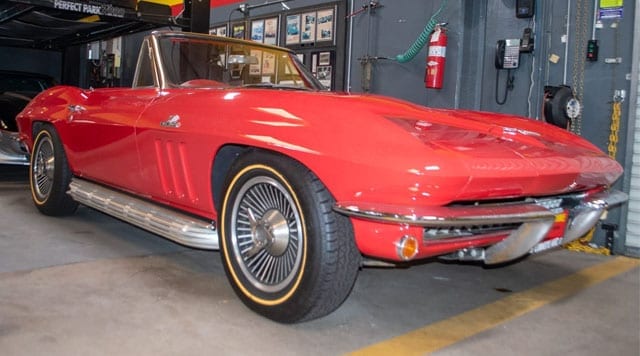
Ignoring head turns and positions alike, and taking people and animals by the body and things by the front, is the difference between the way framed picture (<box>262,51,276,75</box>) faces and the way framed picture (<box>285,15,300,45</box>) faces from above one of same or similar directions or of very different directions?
same or similar directions

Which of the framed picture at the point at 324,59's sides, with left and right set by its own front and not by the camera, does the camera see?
front

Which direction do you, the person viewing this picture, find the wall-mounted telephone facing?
facing the viewer

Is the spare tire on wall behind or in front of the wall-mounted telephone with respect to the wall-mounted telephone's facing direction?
in front

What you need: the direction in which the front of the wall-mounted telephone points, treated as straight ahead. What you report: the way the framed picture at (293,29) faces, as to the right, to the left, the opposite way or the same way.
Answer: the same way

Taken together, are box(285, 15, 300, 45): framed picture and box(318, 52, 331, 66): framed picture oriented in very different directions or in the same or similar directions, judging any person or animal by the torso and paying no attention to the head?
same or similar directions

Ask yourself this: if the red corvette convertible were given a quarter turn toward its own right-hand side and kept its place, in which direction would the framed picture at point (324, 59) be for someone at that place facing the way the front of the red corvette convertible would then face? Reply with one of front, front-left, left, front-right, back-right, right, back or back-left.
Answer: back-right

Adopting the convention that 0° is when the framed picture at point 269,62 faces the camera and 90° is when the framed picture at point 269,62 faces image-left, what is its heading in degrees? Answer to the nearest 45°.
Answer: approximately 0°

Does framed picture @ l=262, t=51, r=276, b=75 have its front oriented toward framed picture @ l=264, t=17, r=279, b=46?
no

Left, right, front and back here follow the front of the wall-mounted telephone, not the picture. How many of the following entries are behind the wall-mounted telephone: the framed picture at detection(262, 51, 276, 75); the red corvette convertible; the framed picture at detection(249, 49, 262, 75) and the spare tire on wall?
0

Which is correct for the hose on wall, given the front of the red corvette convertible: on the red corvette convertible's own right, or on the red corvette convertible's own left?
on the red corvette convertible's own left

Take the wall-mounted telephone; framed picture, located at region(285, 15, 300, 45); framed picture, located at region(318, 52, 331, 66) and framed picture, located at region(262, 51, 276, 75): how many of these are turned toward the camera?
4

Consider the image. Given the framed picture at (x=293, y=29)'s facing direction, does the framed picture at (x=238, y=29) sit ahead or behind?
behind

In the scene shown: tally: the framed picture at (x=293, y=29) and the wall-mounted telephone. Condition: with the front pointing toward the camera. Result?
2

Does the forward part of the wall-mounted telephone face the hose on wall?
no

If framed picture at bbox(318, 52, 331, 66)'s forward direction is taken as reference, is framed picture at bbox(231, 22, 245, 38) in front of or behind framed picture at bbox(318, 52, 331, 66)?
behind
